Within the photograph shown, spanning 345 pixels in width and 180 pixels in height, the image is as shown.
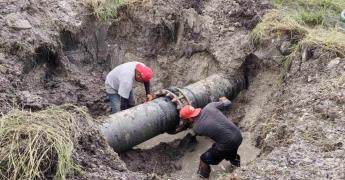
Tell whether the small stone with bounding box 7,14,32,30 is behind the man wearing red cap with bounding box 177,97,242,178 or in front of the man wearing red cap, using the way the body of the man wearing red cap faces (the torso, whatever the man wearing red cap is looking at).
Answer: in front

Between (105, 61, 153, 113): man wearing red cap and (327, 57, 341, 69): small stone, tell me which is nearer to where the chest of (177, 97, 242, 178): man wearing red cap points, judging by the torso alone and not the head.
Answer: the man wearing red cap

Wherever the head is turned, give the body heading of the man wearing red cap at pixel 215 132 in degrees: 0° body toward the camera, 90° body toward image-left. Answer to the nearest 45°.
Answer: approximately 90°

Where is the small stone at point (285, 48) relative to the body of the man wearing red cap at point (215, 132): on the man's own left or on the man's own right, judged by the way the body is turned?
on the man's own right

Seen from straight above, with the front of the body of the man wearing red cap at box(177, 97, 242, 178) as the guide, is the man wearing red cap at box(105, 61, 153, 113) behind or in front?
in front

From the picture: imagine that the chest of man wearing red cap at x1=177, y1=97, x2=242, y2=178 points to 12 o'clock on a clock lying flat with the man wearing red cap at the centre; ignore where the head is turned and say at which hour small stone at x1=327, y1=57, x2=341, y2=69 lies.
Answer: The small stone is roughly at 5 o'clock from the man wearing red cap.
